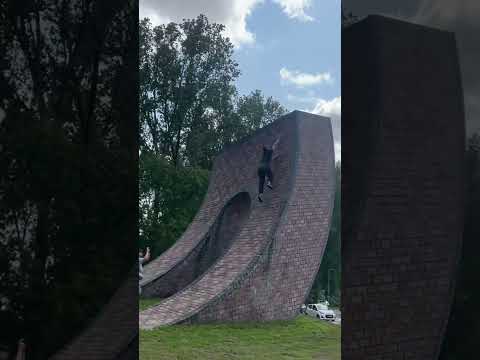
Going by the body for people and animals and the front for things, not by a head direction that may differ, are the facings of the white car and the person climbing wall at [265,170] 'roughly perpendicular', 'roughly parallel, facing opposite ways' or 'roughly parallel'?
roughly perpendicular

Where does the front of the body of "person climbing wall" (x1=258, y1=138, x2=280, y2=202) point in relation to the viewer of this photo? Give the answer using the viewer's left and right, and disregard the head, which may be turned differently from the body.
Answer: facing away from the viewer and to the right of the viewer

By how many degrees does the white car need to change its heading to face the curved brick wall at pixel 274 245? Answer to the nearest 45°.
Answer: approximately 45° to its right
